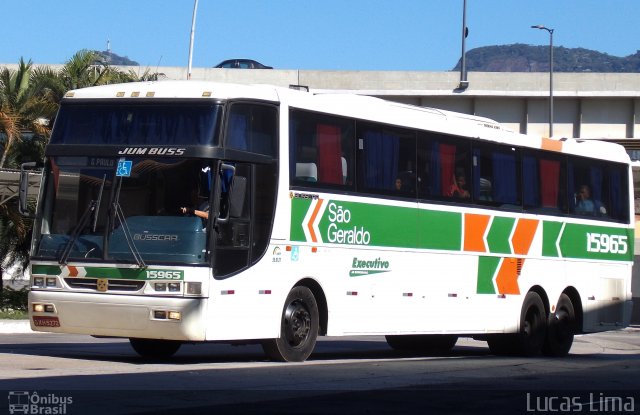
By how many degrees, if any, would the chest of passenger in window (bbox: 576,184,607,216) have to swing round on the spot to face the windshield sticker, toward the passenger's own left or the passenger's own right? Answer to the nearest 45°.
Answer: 0° — they already face it

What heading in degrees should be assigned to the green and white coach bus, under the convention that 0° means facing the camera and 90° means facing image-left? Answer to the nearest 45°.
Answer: approximately 45°

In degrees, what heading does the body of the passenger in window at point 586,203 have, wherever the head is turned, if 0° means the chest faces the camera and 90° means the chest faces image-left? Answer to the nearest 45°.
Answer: approximately 45°

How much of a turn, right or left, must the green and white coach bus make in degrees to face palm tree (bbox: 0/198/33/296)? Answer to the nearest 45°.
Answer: approximately 90° to its right
